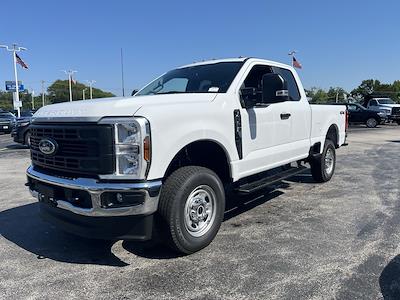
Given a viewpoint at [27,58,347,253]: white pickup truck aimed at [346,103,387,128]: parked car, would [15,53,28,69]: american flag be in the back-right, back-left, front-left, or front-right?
front-left

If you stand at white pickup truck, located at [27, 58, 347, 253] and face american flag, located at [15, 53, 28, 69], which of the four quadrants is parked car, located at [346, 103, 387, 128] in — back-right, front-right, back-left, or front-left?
front-right

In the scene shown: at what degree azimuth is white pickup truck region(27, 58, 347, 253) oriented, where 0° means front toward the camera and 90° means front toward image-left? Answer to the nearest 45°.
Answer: approximately 45°

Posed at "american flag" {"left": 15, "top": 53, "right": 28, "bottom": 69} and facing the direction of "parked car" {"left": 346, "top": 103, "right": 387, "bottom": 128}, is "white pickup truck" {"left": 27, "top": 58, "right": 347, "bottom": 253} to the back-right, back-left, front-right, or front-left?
front-right

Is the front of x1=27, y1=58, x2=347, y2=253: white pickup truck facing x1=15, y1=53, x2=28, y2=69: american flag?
no

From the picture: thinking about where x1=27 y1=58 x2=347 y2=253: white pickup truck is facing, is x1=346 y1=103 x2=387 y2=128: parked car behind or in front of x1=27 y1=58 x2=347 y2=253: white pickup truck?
behind
